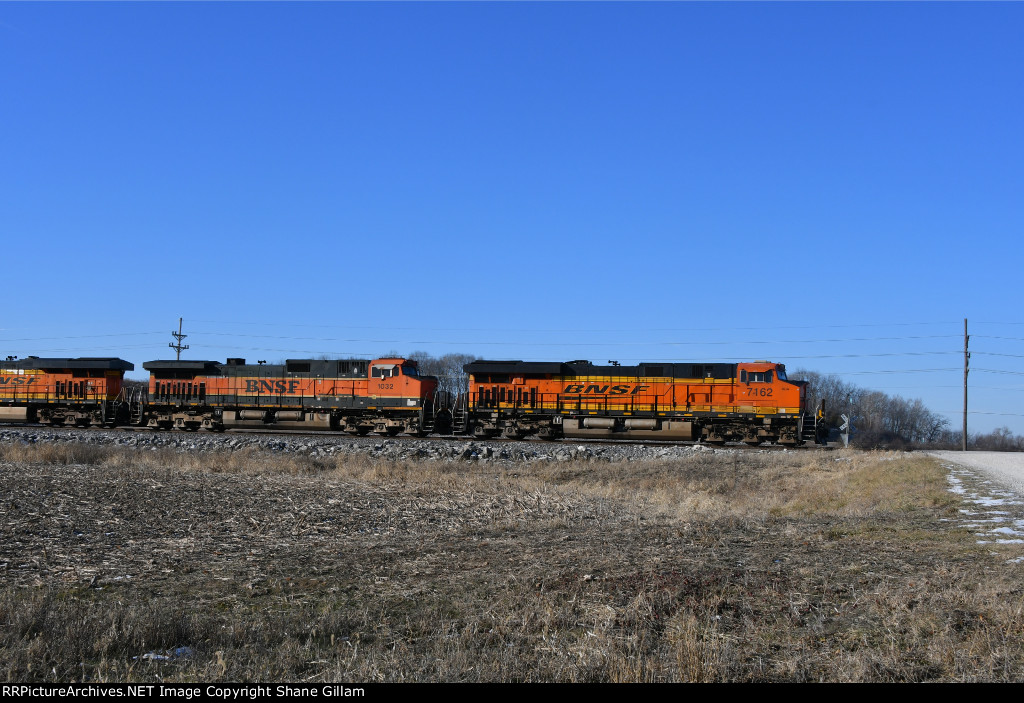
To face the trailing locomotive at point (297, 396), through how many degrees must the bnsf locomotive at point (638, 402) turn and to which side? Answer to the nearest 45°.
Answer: approximately 180°

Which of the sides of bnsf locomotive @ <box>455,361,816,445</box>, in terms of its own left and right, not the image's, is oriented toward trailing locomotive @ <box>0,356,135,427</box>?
back

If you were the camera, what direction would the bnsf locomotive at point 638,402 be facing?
facing to the right of the viewer
